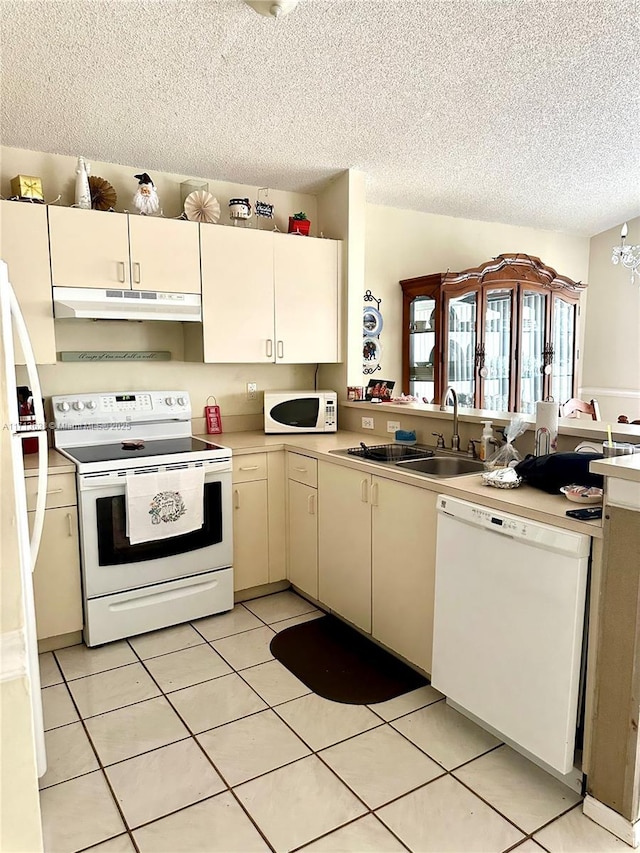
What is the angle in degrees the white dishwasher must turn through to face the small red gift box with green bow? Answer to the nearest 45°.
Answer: approximately 90° to its right

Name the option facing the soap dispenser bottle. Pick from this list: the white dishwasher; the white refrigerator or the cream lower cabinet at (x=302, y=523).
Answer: the white refrigerator

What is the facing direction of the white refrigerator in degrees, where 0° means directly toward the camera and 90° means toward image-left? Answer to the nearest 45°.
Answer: approximately 270°

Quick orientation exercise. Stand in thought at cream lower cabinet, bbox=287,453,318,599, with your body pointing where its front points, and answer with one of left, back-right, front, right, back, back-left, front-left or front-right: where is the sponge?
back-left

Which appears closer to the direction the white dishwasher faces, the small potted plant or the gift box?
the gift box

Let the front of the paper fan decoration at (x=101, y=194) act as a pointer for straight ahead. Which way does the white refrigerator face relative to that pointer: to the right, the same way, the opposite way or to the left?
to the left

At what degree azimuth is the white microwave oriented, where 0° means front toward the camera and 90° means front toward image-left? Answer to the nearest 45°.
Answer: approximately 0°
